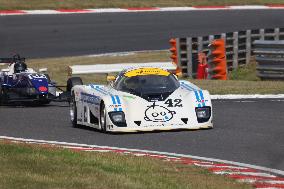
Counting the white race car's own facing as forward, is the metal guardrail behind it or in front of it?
behind

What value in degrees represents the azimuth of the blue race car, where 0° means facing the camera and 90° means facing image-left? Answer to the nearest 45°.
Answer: approximately 315°

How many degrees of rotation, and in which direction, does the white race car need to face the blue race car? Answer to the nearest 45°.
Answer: approximately 135° to its right

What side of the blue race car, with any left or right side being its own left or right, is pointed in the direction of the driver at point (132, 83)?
front

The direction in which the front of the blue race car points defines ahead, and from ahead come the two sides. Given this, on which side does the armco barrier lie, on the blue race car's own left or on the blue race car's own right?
on the blue race car's own left

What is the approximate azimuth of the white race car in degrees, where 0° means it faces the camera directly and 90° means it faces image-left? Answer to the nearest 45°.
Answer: approximately 0°

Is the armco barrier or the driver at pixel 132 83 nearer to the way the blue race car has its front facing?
the driver
